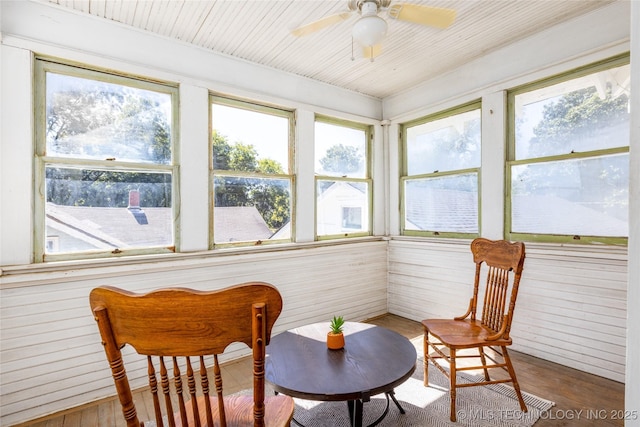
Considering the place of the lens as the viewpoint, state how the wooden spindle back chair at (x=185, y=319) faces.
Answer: facing away from the viewer and to the right of the viewer

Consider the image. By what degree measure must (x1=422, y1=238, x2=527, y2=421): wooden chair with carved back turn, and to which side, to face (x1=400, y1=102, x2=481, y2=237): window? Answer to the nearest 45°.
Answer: approximately 135° to its right

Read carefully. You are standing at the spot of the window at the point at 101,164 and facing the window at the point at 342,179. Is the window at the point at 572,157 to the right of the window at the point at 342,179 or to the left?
right

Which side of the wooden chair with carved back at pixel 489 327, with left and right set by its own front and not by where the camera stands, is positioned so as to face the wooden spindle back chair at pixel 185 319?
front

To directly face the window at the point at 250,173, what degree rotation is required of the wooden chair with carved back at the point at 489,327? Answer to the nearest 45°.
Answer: approximately 45° to its right

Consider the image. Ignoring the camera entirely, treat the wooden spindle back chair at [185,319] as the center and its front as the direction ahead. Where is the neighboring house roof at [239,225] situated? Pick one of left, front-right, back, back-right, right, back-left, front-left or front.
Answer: front-left

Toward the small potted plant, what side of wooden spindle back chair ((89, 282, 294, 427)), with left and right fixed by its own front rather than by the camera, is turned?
front

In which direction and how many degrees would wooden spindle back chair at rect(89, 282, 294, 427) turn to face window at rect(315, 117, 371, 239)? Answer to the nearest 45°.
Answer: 0° — it already faces it

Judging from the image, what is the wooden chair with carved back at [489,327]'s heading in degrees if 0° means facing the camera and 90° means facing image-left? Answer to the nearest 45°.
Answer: approximately 45°

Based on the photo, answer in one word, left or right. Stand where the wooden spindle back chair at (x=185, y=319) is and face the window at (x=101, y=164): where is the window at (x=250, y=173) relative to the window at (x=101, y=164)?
right

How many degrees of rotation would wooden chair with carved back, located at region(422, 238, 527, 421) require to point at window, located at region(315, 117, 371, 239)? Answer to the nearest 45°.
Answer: approximately 90° to its right
